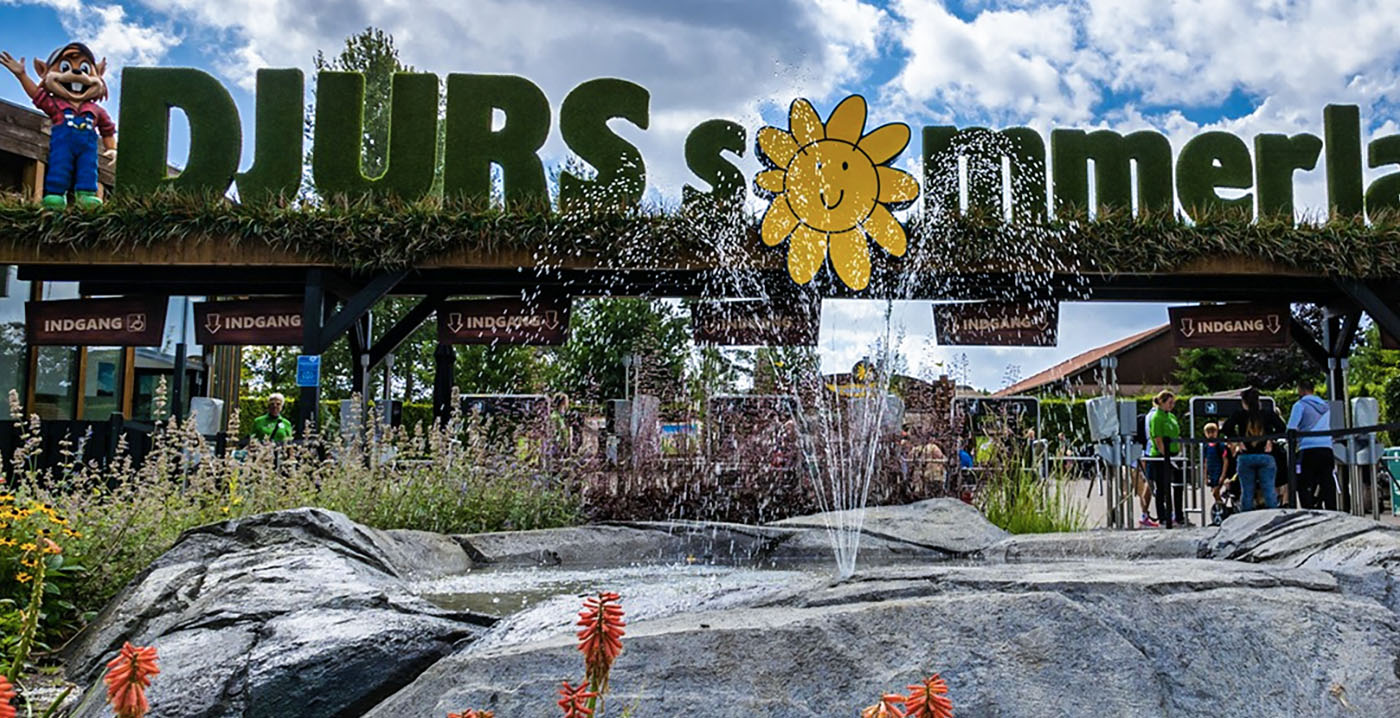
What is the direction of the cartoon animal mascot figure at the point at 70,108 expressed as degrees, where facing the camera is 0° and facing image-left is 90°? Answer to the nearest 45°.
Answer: approximately 0°

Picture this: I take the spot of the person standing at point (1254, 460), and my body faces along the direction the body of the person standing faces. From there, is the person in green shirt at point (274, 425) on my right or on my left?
on my left

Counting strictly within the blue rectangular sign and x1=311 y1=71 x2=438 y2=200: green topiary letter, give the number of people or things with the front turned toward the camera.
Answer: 2

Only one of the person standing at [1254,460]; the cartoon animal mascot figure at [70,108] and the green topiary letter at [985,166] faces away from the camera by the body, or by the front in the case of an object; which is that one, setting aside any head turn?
the person standing

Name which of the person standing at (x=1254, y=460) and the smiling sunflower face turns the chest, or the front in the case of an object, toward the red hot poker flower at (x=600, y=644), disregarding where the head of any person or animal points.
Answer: the smiling sunflower face

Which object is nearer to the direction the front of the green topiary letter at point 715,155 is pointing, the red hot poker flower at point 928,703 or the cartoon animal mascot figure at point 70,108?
the red hot poker flower

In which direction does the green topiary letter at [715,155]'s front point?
toward the camera

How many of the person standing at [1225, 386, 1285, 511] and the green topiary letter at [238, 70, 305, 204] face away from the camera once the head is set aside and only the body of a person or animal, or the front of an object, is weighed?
1

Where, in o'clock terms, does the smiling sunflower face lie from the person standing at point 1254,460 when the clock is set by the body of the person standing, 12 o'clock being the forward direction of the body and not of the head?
The smiling sunflower face is roughly at 8 o'clock from the person standing.

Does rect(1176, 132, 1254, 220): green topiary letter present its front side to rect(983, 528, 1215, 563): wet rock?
yes

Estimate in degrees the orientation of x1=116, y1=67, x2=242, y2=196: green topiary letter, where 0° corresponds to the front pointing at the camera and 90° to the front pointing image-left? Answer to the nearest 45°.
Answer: approximately 0°

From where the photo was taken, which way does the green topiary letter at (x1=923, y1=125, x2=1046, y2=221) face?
toward the camera
